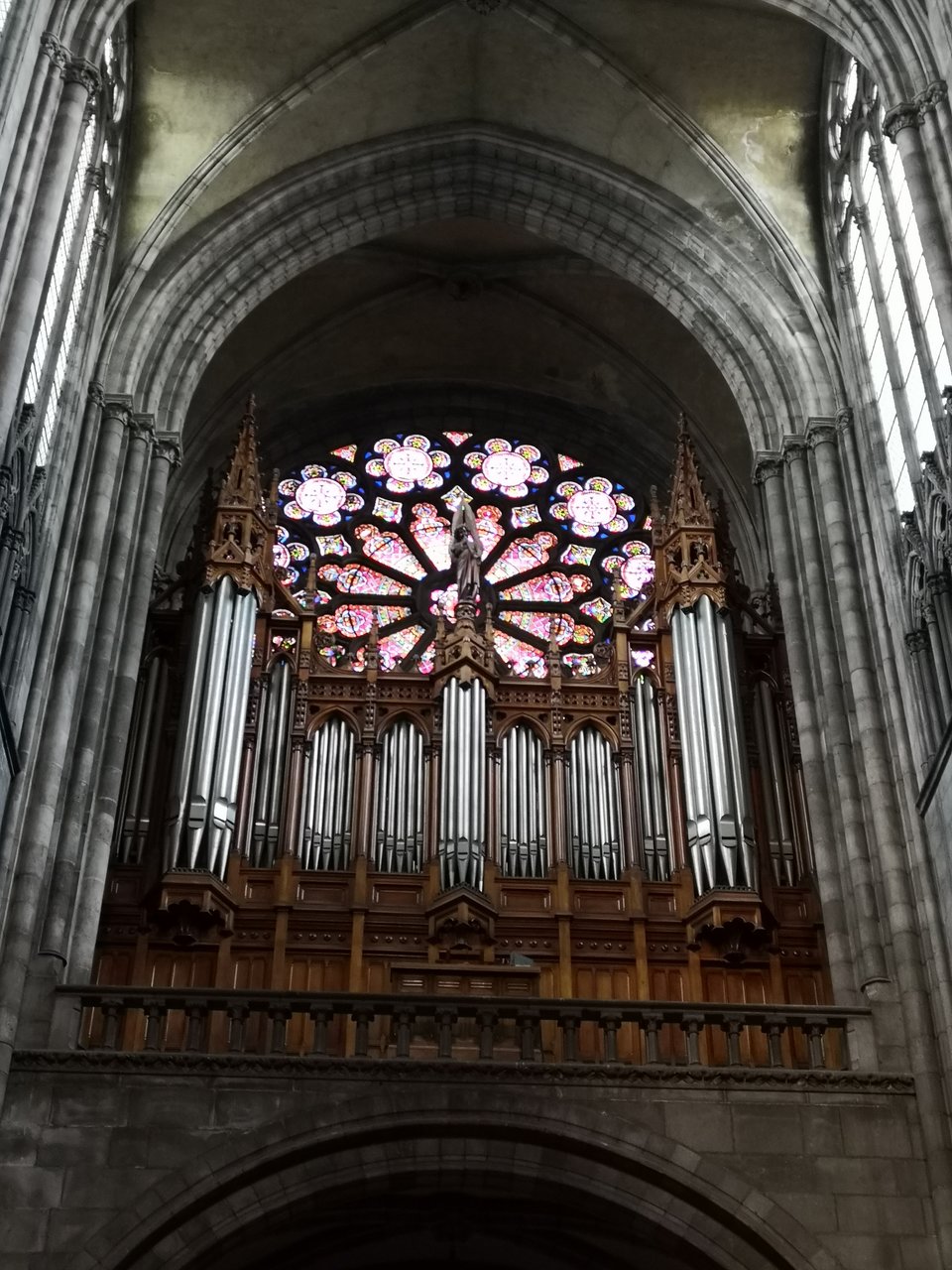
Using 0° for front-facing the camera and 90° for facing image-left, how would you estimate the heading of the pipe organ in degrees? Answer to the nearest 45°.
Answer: approximately 0°

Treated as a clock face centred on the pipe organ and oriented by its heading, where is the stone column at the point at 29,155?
The stone column is roughly at 1 o'clock from the pipe organ.

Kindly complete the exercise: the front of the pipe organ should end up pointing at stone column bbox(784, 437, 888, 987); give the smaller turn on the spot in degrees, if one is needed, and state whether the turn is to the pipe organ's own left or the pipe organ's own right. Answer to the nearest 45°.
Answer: approximately 45° to the pipe organ's own left

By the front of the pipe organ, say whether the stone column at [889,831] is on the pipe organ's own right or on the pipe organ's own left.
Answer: on the pipe organ's own left

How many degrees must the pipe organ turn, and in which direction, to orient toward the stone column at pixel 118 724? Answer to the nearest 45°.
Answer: approximately 45° to its right

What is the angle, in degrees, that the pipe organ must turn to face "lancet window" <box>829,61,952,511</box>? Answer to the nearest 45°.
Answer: approximately 45° to its left
